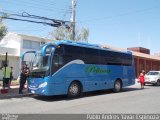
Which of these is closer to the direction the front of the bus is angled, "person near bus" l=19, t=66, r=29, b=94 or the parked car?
the person near bus

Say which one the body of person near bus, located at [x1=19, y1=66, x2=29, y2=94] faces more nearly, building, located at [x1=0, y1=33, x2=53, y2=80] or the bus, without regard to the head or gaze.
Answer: the bus
